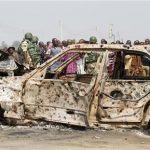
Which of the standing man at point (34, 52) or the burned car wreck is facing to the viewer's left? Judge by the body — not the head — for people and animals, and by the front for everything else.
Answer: the burned car wreck

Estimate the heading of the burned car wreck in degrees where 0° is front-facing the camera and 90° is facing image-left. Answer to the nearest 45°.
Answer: approximately 90°

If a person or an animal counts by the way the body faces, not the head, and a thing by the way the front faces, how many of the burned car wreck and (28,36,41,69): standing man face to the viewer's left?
1
